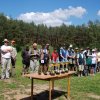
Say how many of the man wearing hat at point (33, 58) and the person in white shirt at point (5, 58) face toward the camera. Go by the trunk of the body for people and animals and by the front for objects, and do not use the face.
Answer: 2

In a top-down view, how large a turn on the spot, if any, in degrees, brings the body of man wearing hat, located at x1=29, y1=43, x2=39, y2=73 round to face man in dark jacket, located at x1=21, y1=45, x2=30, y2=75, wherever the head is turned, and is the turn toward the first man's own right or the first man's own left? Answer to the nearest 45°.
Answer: approximately 90° to the first man's own right

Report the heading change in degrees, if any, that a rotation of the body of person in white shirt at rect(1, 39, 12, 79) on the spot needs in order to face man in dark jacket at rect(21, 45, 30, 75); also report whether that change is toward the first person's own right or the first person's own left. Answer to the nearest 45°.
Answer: approximately 135° to the first person's own left

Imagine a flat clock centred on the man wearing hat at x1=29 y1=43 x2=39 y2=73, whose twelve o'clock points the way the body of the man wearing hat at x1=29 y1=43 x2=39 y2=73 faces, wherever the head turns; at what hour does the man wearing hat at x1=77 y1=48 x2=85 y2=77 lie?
the man wearing hat at x1=77 y1=48 x2=85 y2=77 is roughly at 8 o'clock from the man wearing hat at x1=29 y1=43 x2=39 y2=73.

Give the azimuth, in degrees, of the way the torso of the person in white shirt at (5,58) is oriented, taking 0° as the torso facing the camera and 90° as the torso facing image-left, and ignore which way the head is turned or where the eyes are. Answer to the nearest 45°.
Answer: approximately 0°
